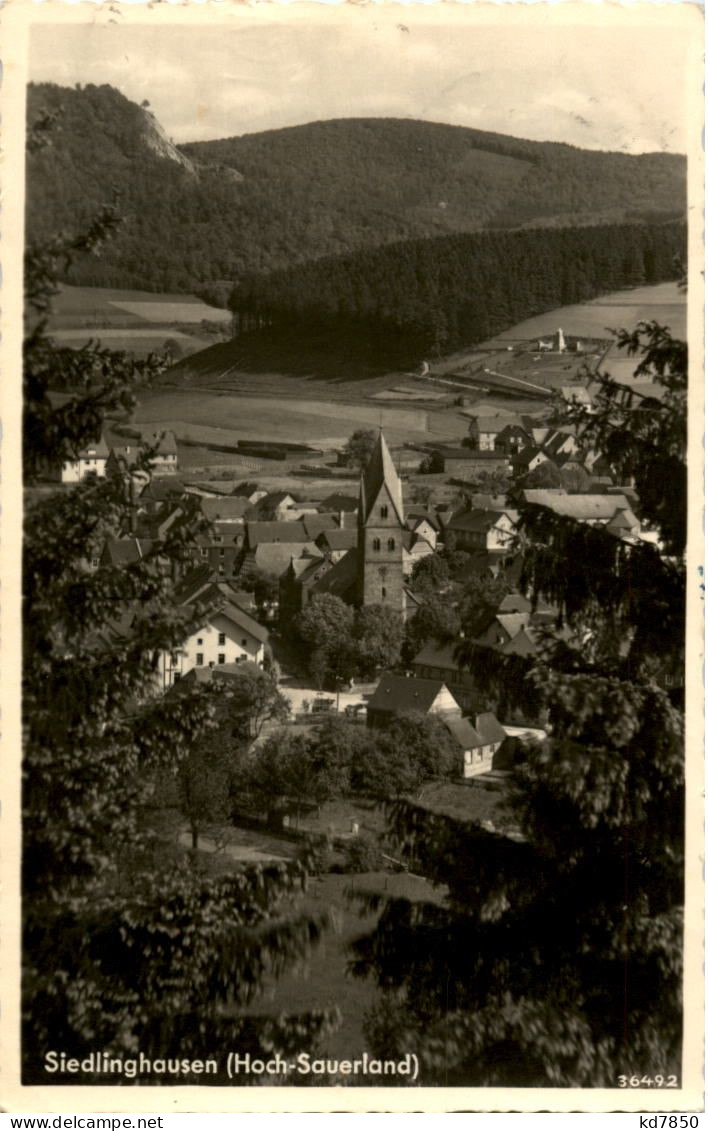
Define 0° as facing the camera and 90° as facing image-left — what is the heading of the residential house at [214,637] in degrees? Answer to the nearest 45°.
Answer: approximately 0°

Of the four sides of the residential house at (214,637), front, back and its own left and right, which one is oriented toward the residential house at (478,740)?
left
